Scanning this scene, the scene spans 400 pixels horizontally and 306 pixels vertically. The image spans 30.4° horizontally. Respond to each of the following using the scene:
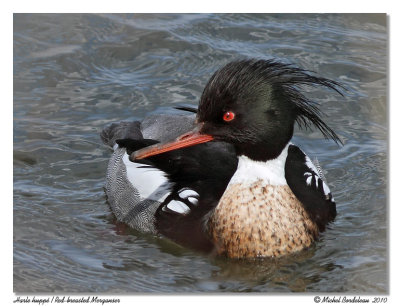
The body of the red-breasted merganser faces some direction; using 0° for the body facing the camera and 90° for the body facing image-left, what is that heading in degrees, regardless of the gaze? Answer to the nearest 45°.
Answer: approximately 315°
